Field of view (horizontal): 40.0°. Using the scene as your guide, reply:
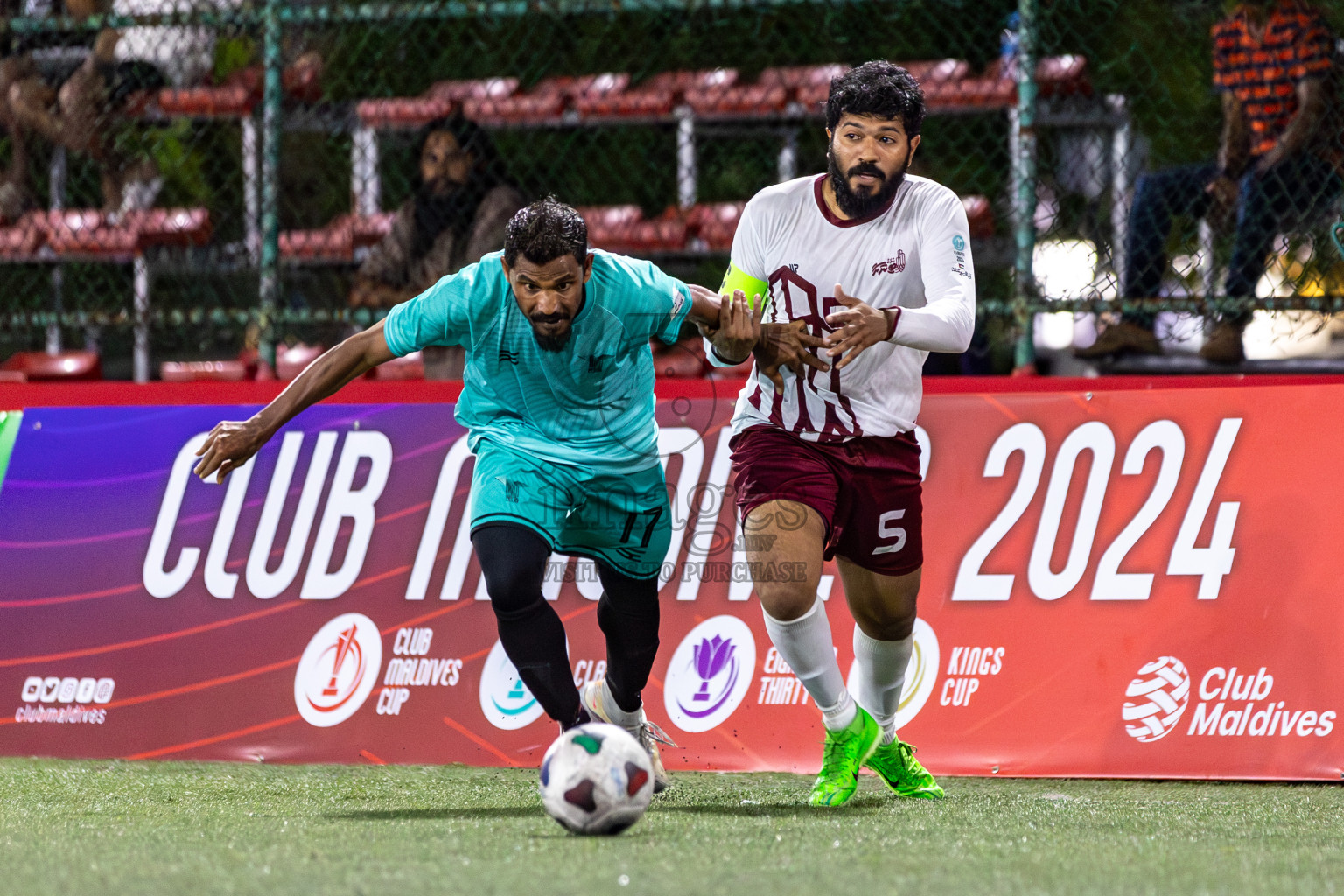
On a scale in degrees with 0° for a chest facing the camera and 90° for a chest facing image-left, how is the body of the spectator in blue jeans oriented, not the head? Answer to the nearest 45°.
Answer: approximately 45°

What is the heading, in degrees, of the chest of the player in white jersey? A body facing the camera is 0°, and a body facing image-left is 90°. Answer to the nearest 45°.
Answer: approximately 0°

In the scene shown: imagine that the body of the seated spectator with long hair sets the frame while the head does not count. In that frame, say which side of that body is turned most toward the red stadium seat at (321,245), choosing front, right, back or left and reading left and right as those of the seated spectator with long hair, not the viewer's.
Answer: right

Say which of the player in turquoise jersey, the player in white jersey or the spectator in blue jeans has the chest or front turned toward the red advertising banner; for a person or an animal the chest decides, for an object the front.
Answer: the spectator in blue jeans

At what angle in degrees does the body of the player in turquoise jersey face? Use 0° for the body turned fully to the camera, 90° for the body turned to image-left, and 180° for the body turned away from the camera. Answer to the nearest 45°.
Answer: approximately 0°

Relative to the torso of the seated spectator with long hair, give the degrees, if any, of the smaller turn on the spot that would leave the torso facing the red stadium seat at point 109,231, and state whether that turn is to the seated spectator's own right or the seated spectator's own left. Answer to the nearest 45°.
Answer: approximately 90° to the seated spectator's own right
